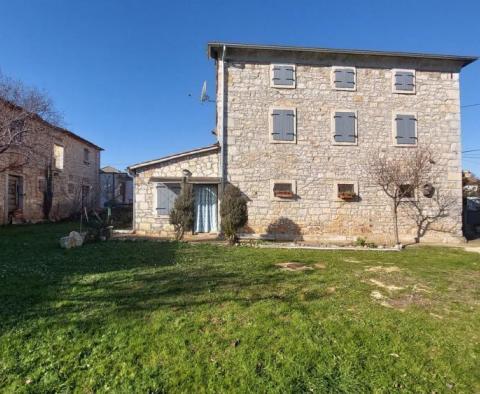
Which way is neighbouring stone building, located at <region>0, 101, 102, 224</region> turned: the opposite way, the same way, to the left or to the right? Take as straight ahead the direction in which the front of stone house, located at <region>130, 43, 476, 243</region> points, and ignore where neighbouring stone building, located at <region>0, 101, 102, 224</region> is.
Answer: to the left

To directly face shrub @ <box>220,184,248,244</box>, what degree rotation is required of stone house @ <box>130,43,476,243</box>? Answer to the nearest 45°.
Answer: approximately 45° to its right

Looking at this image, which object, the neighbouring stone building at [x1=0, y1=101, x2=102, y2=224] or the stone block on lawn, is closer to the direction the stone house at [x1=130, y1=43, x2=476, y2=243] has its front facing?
the stone block on lawn

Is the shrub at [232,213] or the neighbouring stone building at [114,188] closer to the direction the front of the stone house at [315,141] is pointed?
the shrub

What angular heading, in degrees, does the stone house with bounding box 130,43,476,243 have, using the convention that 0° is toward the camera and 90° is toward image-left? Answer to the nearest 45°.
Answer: approximately 0°

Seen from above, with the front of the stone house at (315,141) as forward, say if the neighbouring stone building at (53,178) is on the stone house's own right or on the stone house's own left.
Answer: on the stone house's own right

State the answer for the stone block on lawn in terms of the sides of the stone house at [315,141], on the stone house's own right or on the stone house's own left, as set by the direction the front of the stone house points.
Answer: on the stone house's own right

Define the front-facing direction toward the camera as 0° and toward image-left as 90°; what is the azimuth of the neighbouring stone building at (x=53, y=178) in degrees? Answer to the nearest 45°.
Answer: approximately 315°

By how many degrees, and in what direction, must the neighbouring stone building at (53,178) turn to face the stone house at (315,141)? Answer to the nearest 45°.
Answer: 0° — it already faces it
